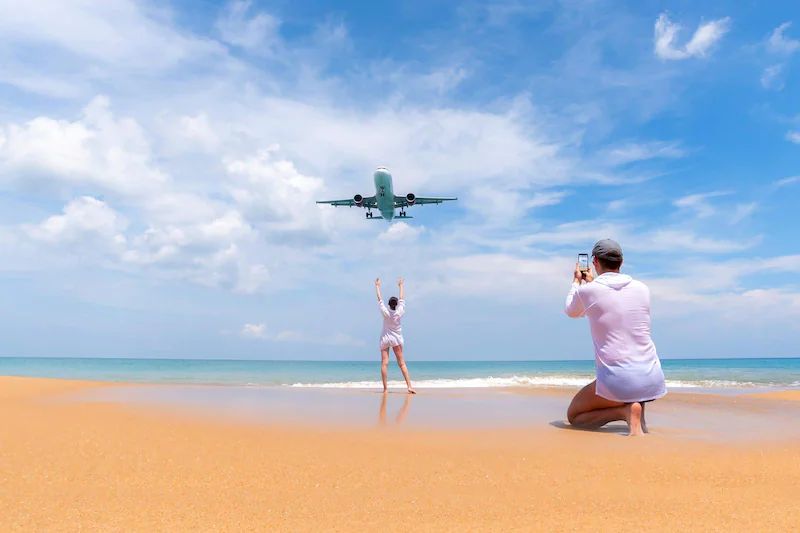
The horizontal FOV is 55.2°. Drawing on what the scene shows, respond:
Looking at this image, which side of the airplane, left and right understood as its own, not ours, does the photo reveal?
front

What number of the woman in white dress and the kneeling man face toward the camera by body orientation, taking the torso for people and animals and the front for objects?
0

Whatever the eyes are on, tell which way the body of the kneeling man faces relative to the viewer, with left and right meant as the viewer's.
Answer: facing away from the viewer and to the left of the viewer

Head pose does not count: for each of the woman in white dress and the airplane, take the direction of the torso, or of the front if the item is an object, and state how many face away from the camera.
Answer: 1

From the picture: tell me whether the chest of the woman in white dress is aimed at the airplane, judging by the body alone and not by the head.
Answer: yes

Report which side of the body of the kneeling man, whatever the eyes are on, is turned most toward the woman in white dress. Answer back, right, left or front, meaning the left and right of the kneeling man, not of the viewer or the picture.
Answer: front

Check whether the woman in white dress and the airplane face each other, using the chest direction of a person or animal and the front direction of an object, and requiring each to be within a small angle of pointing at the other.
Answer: yes

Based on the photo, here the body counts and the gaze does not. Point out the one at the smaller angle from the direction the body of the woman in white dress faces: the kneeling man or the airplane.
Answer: the airplane

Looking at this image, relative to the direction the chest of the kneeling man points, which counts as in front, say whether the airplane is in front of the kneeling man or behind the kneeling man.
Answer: in front

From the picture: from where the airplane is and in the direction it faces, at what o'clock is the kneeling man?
The kneeling man is roughly at 12 o'clock from the airplane.

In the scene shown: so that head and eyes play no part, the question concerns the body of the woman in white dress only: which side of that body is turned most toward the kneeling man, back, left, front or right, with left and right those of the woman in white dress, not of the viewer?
back

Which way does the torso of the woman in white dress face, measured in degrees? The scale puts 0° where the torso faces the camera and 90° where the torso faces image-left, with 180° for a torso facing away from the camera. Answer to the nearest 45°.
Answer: approximately 180°

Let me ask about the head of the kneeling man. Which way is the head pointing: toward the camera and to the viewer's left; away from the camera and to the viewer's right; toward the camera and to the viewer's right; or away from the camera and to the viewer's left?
away from the camera and to the viewer's left

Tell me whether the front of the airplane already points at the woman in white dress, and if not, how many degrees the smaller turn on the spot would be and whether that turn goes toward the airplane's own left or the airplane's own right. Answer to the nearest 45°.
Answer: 0° — it already faces them

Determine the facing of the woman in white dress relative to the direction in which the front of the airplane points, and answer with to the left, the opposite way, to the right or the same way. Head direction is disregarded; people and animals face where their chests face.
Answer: the opposite way
